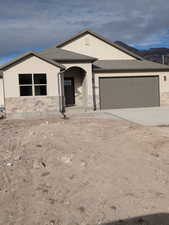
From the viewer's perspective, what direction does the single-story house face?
toward the camera
